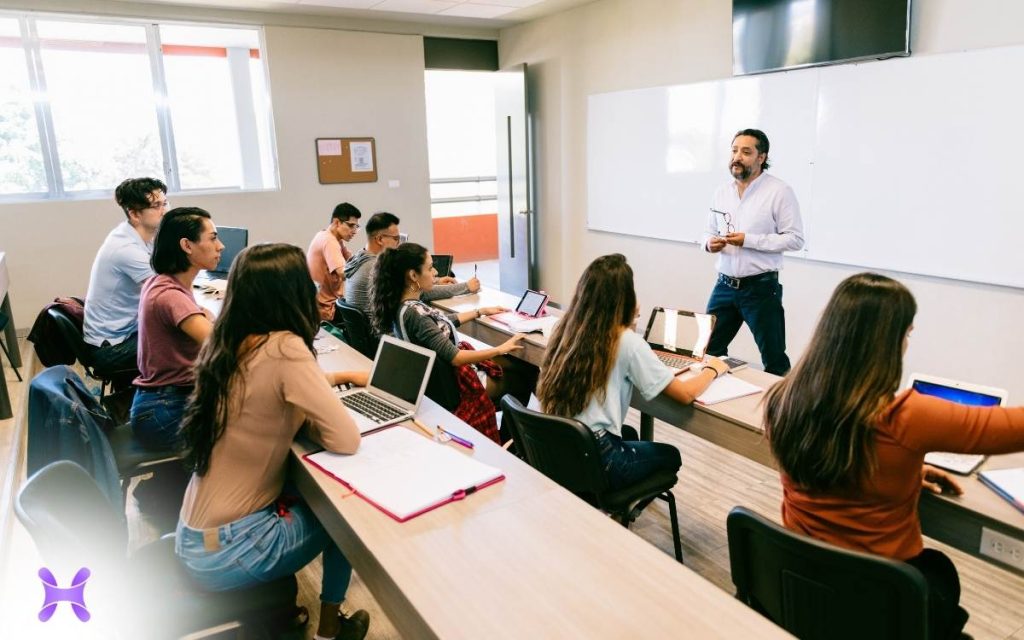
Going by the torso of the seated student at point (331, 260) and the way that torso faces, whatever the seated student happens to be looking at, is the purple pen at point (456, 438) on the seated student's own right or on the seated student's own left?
on the seated student's own right

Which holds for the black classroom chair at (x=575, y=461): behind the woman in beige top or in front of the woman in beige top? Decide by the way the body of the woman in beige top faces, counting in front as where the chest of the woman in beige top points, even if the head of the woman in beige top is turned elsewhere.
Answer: in front

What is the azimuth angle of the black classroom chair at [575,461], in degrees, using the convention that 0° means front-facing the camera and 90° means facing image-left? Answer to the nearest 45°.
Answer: approximately 225°

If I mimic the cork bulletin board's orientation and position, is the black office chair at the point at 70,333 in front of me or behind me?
in front

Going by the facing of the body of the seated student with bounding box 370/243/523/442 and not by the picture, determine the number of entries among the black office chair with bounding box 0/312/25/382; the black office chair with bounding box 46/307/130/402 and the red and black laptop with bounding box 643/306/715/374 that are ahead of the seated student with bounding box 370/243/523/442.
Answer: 1

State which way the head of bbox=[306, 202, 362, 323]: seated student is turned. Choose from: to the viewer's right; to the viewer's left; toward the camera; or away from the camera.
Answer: to the viewer's right

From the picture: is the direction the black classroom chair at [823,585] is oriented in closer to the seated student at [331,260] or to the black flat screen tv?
the black flat screen tv

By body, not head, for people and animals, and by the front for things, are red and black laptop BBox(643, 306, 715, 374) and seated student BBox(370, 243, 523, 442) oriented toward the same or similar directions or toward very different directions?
very different directions

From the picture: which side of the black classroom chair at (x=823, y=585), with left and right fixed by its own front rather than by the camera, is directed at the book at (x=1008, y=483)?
front

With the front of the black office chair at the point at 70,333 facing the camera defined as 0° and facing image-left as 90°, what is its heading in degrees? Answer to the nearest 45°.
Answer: approximately 270°

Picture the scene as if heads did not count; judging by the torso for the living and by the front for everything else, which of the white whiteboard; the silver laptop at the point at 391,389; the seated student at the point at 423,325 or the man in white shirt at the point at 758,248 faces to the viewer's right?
the seated student

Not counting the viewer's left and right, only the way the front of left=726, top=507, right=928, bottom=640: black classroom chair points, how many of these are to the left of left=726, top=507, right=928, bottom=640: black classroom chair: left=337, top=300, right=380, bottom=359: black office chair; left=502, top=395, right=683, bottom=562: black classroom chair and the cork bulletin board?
3

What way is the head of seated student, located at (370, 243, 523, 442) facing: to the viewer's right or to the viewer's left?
to the viewer's right

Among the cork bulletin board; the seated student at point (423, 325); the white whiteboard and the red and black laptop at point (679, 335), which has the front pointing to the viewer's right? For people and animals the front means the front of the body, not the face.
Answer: the seated student

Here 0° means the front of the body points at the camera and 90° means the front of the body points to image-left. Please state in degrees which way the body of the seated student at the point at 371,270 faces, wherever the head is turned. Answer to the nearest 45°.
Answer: approximately 270°

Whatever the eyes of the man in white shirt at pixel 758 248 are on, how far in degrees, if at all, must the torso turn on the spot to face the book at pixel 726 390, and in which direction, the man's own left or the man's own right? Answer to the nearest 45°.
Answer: approximately 45° to the man's own left
